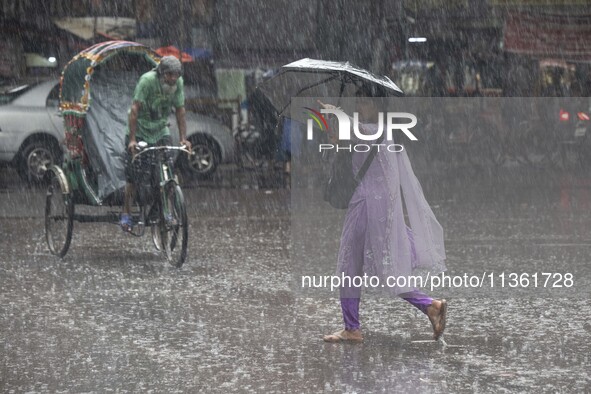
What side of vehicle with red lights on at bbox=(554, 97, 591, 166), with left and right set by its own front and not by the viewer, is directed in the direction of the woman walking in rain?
back

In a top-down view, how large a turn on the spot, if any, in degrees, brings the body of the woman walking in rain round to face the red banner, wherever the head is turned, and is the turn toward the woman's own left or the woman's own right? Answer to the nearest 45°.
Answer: approximately 90° to the woman's own right

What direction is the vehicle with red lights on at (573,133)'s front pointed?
away from the camera

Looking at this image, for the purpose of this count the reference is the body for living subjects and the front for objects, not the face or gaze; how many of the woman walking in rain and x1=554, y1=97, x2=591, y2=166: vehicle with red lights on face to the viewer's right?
0

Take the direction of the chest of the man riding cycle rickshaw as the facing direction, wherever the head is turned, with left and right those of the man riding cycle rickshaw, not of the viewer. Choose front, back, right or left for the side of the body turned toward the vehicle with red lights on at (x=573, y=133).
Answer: left

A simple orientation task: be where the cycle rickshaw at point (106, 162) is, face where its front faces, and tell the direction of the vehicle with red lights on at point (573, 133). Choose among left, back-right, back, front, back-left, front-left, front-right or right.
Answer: left

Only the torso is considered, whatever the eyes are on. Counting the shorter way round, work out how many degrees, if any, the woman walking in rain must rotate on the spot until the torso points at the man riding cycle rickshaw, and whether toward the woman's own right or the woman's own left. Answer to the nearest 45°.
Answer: approximately 45° to the woman's own right

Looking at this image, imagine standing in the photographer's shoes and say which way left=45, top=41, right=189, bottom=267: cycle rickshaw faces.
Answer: facing the viewer and to the right of the viewer

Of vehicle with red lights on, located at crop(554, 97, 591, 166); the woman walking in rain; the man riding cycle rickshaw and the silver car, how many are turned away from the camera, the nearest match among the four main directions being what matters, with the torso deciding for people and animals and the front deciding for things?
1

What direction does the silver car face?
to the viewer's right

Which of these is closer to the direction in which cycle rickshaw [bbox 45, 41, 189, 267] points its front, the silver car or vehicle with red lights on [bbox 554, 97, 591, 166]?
the vehicle with red lights on
